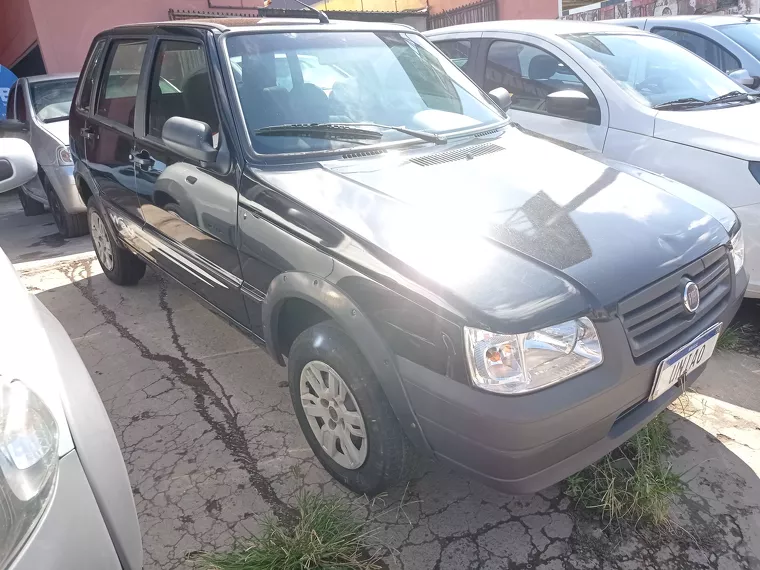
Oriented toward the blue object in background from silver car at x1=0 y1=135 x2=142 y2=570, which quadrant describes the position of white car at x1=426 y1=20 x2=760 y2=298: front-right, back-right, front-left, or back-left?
front-right

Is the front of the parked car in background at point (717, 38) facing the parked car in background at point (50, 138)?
no

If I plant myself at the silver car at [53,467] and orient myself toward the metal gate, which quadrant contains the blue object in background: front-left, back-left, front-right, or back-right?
front-left

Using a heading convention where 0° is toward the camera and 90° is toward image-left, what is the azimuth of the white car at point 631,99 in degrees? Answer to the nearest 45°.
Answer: approximately 315°

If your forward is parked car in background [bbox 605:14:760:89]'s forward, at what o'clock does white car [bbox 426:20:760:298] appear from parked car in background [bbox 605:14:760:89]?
The white car is roughly at 2 o'clock from the parked car in background.

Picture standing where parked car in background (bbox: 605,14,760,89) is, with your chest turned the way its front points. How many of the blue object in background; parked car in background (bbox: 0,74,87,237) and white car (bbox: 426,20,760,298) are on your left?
0

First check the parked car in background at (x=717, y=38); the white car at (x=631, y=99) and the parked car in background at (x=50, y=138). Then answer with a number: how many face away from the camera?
0

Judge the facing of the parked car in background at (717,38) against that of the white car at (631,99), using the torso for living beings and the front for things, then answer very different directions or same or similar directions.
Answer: same or similar directions

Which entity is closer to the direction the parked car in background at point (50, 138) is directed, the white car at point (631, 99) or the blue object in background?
the white car

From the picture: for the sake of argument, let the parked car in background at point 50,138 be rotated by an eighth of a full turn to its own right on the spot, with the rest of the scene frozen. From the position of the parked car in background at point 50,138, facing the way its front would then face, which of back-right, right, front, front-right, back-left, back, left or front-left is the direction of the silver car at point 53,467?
front

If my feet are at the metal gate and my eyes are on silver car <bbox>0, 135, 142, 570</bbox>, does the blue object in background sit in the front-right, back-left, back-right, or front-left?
front-right

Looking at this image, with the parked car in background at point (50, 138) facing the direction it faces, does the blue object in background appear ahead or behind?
behind

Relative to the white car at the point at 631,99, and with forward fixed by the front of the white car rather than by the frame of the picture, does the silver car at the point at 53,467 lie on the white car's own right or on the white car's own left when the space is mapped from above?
on the white car's own right

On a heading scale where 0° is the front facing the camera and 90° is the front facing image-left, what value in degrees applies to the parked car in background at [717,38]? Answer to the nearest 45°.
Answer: approximately 315°

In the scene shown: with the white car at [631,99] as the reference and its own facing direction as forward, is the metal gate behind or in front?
behind

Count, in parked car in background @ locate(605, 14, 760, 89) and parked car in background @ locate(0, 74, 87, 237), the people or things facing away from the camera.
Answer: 0

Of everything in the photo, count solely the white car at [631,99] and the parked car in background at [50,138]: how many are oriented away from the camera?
0
